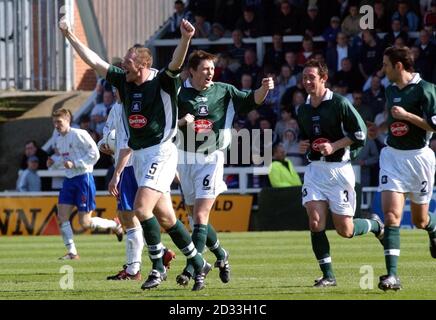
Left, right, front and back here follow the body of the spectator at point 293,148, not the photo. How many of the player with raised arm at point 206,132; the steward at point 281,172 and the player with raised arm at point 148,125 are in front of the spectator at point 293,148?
3

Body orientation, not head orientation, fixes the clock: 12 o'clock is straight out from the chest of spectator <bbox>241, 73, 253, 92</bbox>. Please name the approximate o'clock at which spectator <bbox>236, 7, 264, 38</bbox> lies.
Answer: spectator <bbox>236, 7, 264, 38</bbox> is roughly at 6 o'clock from spectator <bbox>241, 73, 253, 92</bbox>.

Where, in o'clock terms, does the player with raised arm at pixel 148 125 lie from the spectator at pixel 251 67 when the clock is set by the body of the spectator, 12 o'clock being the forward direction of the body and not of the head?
The player with raised arm is roughly at 12 o'clock from the spectator.

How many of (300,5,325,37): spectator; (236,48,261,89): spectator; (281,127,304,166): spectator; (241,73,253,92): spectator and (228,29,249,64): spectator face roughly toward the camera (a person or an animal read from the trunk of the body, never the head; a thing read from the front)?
5

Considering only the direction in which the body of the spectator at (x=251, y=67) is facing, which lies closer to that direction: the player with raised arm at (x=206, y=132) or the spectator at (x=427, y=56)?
the player with raised arm

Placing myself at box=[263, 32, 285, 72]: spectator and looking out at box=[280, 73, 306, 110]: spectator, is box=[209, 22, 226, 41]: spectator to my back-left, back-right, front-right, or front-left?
back-right

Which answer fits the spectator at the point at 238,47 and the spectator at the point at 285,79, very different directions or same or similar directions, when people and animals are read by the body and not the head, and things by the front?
same or similar directions

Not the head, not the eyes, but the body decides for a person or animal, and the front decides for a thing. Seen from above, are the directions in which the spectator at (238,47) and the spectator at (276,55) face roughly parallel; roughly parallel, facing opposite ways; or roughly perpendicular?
roughly parallel

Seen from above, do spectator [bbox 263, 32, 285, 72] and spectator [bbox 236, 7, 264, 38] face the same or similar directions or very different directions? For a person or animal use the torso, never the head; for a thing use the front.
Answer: same or similar directions

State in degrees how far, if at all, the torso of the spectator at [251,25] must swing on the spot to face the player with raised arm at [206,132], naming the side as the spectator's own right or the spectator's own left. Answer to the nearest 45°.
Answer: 0° — they already face them

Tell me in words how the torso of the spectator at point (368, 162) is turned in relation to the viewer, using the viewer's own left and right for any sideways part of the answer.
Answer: facing the viewer and to the left of the viewer

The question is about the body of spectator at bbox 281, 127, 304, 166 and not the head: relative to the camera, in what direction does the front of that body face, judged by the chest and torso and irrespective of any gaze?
toward the camera

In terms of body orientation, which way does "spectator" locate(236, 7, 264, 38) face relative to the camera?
toward the camera

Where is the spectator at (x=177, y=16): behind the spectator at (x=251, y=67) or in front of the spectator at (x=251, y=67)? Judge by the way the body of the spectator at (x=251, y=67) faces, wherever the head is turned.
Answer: behind

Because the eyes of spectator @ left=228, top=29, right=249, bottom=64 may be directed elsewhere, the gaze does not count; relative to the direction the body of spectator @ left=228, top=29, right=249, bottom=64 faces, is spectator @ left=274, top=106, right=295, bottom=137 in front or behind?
in front

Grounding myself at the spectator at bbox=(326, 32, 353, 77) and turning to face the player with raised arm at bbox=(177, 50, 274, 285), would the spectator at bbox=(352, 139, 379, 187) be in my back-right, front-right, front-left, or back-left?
front-left

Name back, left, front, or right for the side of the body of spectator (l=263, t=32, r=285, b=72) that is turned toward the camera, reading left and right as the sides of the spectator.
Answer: front
